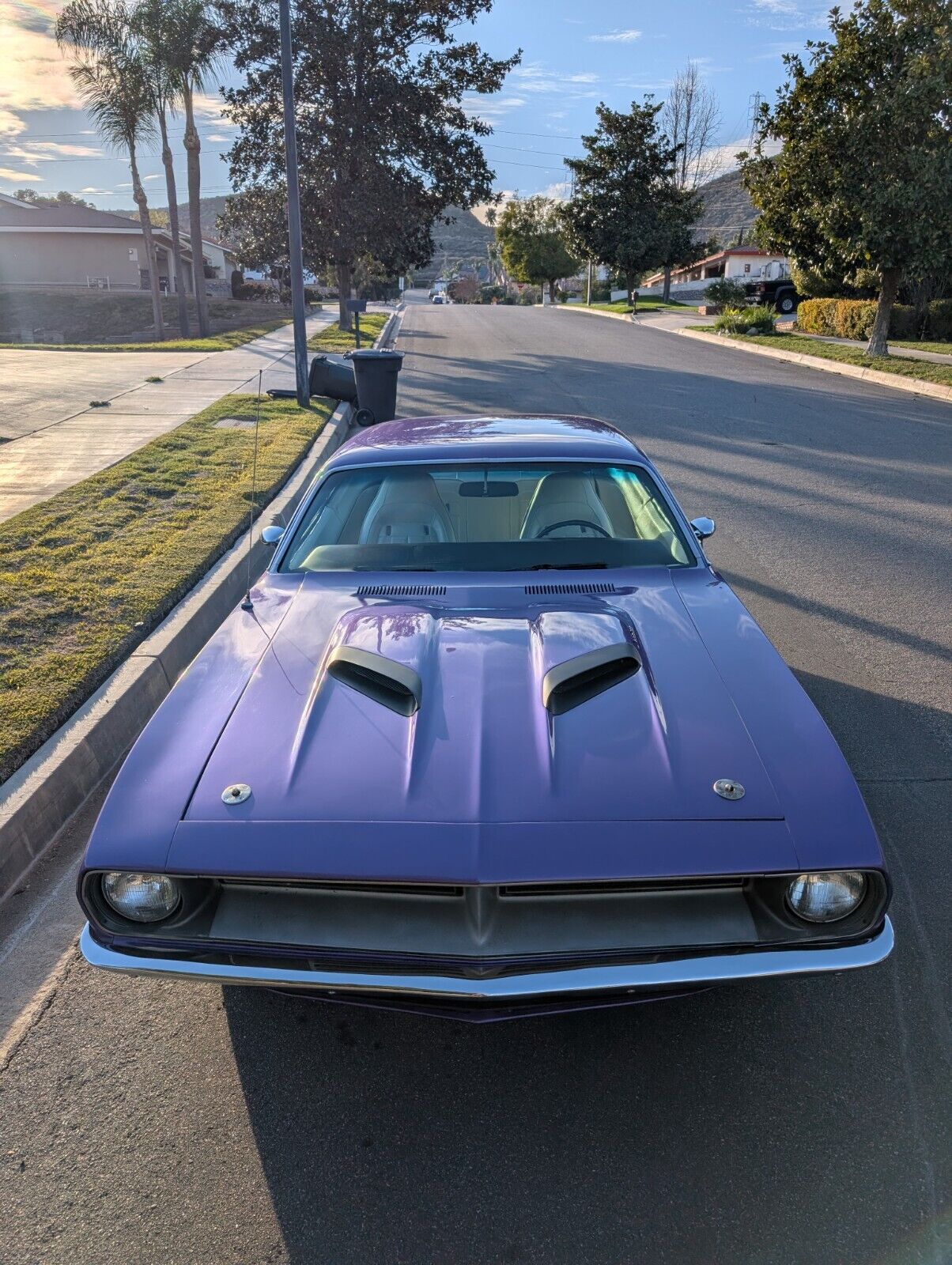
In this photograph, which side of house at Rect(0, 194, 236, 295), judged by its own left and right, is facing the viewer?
right

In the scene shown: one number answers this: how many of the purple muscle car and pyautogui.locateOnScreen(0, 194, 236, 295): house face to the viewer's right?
1

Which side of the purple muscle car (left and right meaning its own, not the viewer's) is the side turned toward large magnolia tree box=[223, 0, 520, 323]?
back

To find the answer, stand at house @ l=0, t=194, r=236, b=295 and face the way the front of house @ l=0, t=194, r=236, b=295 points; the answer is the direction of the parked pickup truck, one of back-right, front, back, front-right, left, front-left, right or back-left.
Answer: front-right

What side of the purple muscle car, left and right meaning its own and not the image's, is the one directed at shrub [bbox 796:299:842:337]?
back

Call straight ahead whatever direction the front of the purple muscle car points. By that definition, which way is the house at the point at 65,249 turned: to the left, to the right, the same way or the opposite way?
to the left

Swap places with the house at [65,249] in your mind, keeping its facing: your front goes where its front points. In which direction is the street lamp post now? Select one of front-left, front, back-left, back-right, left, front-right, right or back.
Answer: right

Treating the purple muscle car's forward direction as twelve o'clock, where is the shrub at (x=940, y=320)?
The shrub is roughly at 7 o'clock from the purple muscle car.

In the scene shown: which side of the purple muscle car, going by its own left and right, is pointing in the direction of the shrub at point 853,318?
back

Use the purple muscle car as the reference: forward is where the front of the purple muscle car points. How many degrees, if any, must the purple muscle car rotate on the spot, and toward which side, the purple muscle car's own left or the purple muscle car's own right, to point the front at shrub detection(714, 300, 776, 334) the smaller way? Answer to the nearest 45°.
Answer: approximately 180°

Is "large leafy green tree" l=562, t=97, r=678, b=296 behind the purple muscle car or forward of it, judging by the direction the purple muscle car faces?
behind
